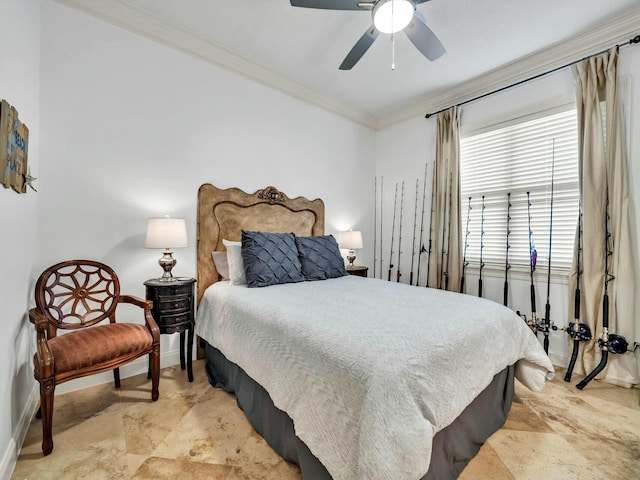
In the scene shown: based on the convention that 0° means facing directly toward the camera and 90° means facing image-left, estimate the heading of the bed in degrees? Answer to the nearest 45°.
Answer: approximately 315°

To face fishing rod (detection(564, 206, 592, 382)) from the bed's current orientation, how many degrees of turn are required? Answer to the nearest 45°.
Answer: approximately 90° to its left

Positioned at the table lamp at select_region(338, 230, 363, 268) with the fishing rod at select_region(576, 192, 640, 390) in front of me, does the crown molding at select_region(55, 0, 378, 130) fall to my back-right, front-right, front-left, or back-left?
back-right

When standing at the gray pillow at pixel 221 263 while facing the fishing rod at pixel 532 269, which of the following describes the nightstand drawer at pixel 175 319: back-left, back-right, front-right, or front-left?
back-right

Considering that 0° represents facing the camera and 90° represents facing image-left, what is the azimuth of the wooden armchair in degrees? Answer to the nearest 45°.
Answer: approximately 315°

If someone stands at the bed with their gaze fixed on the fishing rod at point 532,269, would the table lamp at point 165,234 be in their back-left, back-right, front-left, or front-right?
back-left

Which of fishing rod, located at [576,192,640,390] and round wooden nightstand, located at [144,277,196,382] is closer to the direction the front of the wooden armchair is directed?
the fishing rod
